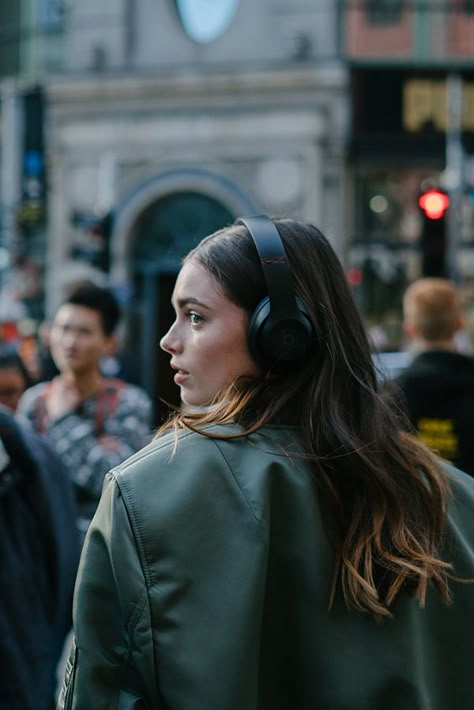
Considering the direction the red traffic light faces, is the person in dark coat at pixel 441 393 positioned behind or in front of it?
in front

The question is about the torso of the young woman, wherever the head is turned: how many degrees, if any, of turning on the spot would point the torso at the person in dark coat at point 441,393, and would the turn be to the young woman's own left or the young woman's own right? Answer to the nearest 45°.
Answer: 0° — they already face them

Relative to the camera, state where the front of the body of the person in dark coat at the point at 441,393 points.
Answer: away from the camera

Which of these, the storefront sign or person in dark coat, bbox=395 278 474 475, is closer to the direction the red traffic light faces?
the person in dark coat

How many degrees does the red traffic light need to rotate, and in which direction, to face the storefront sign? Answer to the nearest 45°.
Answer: approximately 180°

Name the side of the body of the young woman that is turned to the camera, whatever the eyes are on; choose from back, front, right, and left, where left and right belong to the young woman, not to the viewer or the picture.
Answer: back

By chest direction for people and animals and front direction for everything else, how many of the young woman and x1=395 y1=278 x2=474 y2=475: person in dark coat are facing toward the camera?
0

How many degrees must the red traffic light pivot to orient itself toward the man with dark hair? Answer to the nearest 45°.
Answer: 0° — it already faces them

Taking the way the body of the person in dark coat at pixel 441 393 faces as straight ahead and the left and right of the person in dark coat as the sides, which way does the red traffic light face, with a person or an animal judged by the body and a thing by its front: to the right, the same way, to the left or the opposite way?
the opposite way

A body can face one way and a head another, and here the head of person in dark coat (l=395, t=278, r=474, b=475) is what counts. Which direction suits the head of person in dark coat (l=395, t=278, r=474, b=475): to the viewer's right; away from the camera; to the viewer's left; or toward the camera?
away from the camera

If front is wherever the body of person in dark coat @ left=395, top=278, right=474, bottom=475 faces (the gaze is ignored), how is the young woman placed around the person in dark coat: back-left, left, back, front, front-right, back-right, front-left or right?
back

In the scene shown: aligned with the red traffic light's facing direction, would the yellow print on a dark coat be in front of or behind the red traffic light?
in front

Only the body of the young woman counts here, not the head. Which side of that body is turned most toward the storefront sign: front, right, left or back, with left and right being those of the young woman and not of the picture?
front
